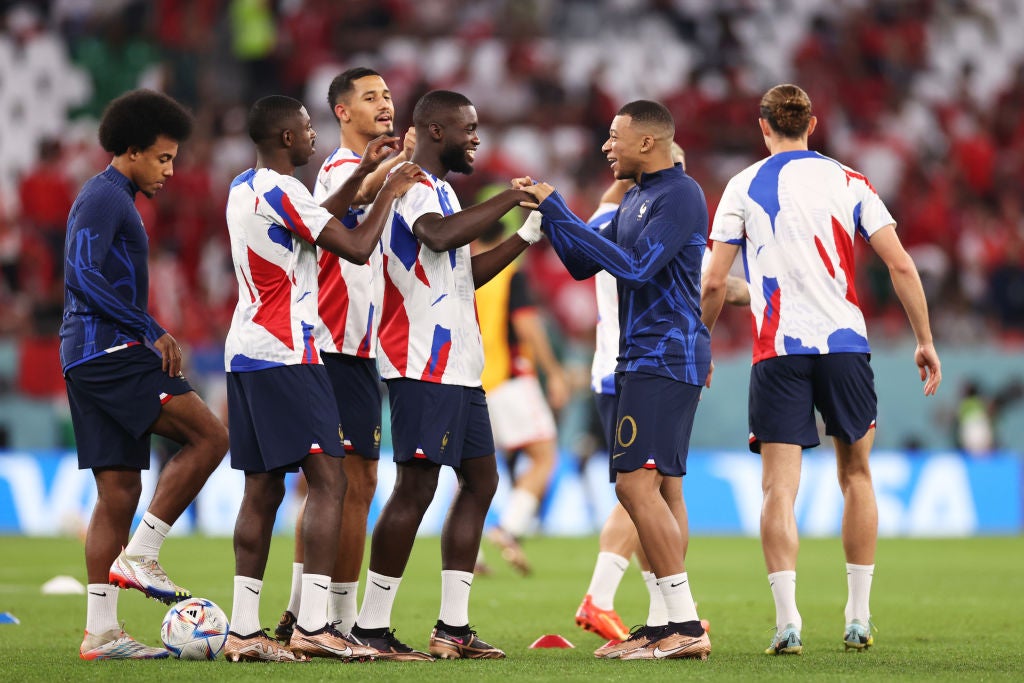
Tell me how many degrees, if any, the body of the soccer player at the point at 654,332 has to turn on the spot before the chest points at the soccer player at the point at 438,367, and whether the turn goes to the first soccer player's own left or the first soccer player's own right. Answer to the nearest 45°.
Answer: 0° — they already face them

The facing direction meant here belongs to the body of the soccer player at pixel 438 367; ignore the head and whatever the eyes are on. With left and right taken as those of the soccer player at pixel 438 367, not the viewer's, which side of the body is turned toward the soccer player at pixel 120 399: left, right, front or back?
back

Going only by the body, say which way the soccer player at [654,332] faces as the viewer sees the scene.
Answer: to the viewer's left

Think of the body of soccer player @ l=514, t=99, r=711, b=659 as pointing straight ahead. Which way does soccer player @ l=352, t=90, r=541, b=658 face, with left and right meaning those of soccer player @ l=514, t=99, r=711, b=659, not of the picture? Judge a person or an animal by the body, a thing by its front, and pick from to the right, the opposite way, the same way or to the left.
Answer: the opposite way

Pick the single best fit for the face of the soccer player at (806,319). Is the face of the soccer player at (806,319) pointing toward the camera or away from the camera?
away from the camera

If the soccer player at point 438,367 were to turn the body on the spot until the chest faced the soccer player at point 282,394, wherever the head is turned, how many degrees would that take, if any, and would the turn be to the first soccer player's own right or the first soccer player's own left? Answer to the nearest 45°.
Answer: approximately 180°

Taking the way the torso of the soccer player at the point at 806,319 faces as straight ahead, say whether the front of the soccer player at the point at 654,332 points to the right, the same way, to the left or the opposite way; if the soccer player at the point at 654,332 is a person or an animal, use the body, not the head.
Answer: to the left

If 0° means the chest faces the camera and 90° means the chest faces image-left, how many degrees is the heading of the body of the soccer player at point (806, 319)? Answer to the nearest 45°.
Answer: approximately 180°

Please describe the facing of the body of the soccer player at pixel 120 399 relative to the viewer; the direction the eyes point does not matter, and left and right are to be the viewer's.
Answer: facing to the right of the viewer

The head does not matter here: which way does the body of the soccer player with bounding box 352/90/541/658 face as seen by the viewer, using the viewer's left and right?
facing to the right of the viewer

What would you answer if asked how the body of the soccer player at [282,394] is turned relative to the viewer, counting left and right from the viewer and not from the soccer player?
facing away from the viewer and to the right of the viewer

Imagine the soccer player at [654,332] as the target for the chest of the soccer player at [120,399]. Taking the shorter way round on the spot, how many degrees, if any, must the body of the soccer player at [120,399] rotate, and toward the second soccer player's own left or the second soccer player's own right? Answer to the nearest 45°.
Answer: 0° — they already face them
